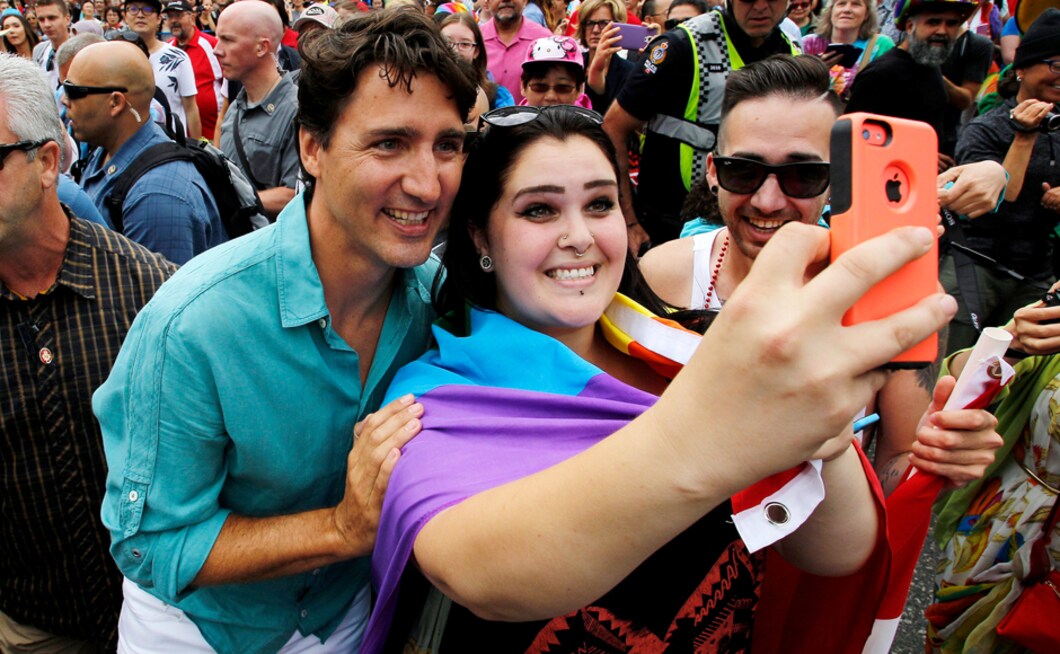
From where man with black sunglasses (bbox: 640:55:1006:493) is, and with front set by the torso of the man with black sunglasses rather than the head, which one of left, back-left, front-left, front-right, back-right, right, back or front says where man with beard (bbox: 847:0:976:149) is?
back

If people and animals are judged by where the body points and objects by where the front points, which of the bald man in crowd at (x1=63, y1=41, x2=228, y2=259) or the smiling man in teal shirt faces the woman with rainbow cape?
the smiling man in teal shirt

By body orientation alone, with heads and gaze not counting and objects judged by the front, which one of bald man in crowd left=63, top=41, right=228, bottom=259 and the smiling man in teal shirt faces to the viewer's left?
the bald man in crowd

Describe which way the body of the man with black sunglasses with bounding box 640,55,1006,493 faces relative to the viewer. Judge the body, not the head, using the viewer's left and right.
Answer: facing the viewer

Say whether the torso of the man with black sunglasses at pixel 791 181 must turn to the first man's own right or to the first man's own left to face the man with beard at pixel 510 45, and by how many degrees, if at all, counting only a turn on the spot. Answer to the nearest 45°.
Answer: approximately 135° to the first man's own right

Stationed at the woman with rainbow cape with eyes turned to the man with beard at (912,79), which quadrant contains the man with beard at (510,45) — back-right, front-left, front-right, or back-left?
front-left

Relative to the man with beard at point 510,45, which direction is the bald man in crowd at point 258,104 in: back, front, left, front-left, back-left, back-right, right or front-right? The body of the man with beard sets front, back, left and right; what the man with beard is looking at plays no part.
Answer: front-right

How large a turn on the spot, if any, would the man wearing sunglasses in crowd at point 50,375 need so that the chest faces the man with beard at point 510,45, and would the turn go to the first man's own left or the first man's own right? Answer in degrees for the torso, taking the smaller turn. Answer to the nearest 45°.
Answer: approximately 180°

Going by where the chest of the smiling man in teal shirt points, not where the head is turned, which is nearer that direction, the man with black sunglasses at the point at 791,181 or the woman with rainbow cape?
the woman with rainbow cape

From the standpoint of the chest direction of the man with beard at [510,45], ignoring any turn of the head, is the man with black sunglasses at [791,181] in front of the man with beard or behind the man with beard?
in front

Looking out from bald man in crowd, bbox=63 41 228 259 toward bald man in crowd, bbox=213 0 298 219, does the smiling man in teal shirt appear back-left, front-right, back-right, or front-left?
back-right

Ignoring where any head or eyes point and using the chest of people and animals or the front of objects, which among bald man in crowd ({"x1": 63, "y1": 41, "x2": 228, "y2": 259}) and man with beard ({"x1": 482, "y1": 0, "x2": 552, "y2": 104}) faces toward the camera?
the man with beard

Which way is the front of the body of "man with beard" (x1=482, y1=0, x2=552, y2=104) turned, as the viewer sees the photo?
toward the camera

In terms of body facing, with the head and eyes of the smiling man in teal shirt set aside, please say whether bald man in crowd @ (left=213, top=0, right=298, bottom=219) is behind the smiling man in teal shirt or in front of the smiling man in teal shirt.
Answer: behind

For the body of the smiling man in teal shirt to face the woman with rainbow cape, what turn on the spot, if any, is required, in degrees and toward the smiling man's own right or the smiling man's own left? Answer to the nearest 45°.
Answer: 0° — they already face them

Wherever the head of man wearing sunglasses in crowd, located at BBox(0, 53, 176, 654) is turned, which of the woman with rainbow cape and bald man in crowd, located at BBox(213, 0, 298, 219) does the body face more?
the woman with rainbow cape

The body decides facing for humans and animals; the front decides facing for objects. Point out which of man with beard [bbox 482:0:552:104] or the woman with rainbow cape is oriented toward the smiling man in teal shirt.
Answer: the man with beard

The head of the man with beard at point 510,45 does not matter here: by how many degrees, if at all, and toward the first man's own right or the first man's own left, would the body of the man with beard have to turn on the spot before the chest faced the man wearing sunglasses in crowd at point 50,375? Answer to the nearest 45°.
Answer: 0° — they already face them

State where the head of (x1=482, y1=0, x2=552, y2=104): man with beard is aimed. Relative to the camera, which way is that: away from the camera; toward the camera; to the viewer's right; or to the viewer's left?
toward the camera

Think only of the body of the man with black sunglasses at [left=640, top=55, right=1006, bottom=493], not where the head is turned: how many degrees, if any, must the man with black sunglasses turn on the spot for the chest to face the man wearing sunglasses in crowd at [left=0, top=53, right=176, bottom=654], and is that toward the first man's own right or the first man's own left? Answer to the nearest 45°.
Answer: approximately 45° to the first man's own right

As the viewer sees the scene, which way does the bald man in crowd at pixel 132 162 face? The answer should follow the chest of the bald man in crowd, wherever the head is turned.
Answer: to the viewer's left
